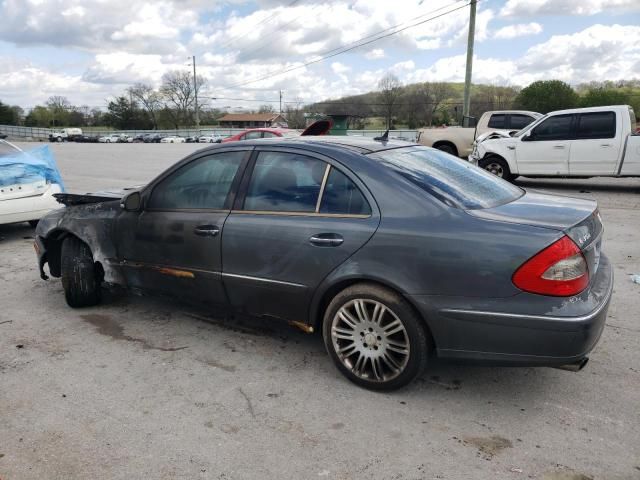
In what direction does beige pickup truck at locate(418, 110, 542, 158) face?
to the viewer's right

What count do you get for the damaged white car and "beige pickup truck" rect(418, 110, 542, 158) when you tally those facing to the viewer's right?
1

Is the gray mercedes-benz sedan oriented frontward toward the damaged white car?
yes

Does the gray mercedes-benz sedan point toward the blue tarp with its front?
yes

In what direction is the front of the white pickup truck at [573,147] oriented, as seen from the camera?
facing to the left of the viewer

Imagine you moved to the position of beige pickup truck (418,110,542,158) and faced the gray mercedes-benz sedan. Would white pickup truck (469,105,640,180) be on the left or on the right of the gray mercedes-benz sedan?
left

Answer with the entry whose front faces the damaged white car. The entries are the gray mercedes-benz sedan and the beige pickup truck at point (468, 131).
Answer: the gray mercedes-benz sedan

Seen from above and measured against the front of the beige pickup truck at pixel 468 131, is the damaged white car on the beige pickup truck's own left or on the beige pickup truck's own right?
on the beige pickup truck's own right

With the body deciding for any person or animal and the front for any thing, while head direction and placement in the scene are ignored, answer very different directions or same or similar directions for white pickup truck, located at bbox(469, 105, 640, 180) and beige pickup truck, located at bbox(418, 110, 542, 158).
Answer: very different directions

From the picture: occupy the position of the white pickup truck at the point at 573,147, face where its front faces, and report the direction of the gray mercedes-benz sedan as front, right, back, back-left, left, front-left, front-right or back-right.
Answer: left

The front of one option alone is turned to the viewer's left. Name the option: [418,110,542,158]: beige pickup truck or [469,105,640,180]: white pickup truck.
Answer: [469,105,640,180]: white pickup truck

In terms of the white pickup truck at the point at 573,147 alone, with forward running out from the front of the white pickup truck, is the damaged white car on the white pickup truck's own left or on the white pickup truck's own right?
on the white pickup truck's own left

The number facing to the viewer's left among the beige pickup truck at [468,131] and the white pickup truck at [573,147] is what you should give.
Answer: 1

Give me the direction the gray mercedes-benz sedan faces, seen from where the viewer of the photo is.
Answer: facing away from the viewer and to the left of the viewer
